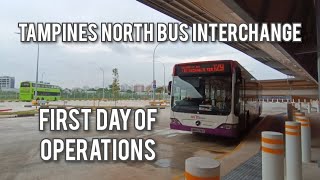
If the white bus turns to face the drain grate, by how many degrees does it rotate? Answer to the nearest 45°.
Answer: approximately 45° to its left

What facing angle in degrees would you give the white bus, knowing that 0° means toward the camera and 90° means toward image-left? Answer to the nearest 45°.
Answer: approximately 45°
